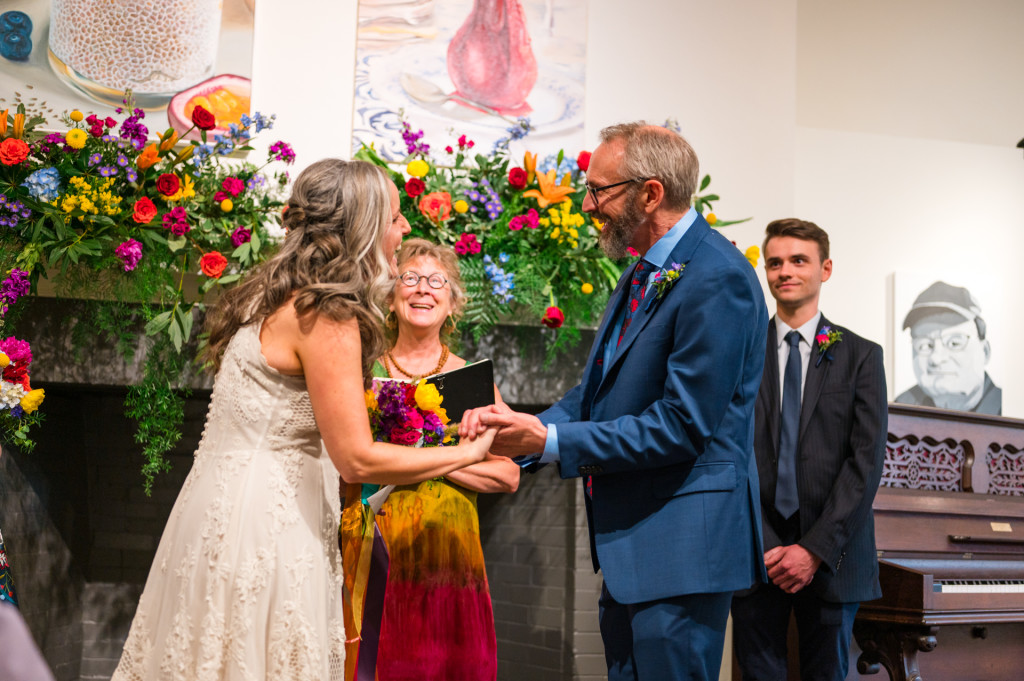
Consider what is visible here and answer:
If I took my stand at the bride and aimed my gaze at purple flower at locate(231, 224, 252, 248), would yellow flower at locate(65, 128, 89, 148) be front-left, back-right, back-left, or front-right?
front-left

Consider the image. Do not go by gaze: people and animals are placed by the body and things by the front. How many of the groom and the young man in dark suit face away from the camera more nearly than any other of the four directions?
0

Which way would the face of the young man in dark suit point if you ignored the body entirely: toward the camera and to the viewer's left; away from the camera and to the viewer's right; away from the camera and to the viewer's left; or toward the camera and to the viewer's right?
toward the camera and to the viewer's left

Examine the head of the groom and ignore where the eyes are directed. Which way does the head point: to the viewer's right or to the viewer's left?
to the viewer's left

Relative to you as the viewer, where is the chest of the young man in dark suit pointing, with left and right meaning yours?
facing the viewer and to the left of the viewer

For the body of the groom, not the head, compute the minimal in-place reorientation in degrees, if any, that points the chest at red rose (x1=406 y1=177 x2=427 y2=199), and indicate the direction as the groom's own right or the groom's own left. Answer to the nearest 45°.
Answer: approximately 45° to the groom's own right

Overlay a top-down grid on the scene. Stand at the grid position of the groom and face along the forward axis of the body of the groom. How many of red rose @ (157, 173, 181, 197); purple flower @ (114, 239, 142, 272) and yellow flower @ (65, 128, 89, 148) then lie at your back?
0

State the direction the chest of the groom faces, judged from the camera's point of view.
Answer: to the viewer's left

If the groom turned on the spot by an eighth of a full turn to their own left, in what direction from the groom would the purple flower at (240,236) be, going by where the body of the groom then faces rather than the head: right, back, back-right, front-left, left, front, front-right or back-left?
right

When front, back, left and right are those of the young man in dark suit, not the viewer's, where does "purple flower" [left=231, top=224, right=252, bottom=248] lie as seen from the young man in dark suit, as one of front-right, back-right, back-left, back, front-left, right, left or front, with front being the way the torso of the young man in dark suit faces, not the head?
front-right

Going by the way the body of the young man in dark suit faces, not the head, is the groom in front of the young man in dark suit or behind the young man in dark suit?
in front

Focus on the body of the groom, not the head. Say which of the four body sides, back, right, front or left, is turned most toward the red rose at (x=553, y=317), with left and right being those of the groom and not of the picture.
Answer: right
